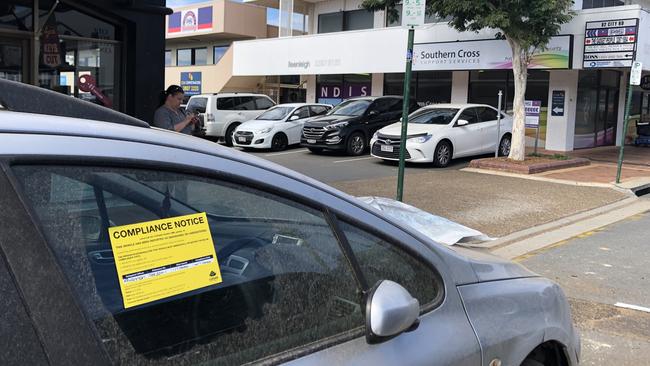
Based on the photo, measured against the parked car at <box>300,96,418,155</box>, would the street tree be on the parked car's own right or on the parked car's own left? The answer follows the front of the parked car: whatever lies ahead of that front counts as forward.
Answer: on the parked car's own left

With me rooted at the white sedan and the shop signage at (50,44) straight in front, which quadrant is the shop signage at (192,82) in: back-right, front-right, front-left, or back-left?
back-right

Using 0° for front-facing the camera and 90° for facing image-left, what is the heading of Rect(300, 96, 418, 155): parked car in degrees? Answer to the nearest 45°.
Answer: approximately 45°

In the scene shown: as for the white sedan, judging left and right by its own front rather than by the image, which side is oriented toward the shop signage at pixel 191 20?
right

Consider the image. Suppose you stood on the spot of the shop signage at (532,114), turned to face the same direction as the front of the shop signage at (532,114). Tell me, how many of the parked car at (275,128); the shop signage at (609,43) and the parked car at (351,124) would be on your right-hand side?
2

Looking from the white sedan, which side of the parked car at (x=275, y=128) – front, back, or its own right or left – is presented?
left

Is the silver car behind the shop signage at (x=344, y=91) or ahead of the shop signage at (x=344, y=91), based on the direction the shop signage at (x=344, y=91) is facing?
ahead

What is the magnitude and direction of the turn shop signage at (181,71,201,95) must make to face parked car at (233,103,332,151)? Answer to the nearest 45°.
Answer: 0° — it already faces it

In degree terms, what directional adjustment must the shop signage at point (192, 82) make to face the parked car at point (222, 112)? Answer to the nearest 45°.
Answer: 0° — it already faces it

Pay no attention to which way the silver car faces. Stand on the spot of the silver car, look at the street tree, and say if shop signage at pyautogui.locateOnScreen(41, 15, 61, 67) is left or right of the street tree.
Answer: left
